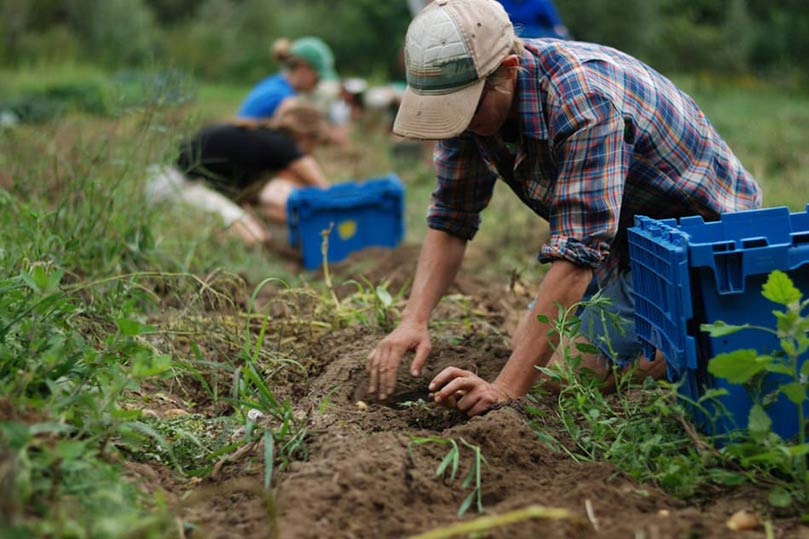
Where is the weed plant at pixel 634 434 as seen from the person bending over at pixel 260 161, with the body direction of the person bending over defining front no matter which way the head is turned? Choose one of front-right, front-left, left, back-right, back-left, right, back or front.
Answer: right

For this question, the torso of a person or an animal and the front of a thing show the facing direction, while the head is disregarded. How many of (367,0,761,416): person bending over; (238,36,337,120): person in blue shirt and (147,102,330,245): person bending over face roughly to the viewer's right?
2

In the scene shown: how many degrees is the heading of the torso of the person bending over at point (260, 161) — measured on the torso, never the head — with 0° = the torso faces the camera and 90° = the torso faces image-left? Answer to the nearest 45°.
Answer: approximately 270°

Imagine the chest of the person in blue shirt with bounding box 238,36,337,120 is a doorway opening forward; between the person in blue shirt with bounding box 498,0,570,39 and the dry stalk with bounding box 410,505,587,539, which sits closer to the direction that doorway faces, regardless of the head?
the person in blue shirt

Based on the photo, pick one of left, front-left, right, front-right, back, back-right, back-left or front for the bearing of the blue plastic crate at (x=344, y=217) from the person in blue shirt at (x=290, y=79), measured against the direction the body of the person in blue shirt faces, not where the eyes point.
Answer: right

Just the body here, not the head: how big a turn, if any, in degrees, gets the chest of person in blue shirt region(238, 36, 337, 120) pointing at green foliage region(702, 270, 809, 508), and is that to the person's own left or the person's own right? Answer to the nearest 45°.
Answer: approximately 90° to the person's own right

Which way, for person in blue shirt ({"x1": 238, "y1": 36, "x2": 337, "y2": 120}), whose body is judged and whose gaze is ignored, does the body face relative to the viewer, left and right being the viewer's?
facing to the right of the viewer

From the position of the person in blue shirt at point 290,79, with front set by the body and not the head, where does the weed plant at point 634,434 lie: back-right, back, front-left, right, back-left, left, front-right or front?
right
